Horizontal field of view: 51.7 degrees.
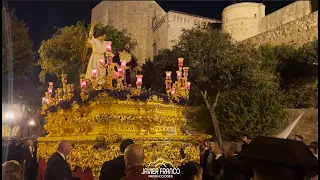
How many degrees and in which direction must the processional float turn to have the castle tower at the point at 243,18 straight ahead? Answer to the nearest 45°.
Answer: approximately 180°

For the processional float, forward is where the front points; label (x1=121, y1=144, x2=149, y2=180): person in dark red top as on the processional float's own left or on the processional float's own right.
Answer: on the processional float's own left

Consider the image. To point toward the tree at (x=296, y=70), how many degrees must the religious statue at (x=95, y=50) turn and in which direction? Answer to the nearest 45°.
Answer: approximately 90° to its left

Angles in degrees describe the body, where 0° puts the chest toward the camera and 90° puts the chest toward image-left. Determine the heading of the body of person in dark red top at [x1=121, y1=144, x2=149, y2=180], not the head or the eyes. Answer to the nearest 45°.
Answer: approximately 180°

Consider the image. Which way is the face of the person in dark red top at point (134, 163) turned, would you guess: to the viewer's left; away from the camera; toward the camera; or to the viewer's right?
away from the camera

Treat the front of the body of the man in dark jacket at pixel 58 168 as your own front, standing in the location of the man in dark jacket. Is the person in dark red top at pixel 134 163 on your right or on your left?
on your right
